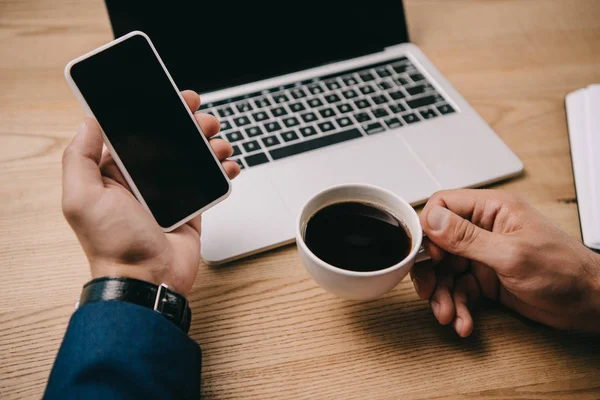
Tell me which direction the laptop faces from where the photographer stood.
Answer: facing the viewer and to the right of the viewer
